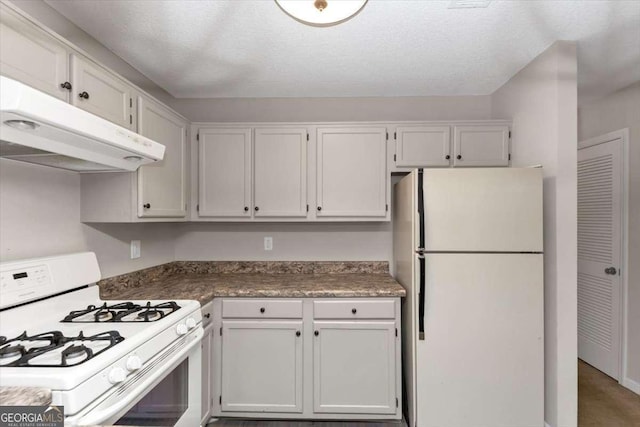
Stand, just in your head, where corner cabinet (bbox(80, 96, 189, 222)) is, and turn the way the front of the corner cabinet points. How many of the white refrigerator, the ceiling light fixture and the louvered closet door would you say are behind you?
0

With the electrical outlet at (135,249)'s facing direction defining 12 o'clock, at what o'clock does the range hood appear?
The range hood is roughly at 2 o'clock from the electrical outlet.

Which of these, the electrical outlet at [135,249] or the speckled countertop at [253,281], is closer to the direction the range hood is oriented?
the speckled countertop

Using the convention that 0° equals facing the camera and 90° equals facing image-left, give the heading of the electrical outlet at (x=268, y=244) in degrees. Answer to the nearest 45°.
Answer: approximately 0°

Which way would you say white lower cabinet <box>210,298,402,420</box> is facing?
toward the camera

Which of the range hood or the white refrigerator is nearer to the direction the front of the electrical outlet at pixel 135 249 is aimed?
the white refrigerator

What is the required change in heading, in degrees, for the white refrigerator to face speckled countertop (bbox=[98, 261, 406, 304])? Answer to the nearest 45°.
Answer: approximately 90° to its right

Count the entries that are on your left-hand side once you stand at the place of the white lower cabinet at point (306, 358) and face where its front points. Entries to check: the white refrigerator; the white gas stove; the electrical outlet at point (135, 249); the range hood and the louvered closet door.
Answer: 2

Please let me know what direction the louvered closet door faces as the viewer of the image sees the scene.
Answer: facing the viewer and to the left of the viewer

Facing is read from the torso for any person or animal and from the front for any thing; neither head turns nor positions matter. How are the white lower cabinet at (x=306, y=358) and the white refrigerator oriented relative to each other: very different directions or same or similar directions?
same or similar directions

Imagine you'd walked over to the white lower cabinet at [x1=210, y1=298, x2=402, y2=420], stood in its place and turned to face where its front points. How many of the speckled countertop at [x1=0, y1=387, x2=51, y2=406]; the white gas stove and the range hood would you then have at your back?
0

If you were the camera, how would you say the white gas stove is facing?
facing the viewer and to the right of the viewer

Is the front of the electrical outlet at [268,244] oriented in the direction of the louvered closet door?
no

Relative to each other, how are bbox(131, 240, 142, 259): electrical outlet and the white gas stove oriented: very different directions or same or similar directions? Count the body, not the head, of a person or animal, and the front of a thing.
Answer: same or similar directions

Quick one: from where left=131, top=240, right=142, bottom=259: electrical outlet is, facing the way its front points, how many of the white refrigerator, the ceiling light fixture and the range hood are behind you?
0

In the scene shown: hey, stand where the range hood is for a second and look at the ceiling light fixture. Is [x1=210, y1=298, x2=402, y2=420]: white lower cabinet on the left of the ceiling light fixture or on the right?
left

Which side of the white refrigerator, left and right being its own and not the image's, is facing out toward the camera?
front

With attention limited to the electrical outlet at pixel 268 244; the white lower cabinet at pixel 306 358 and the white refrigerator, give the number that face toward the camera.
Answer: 3

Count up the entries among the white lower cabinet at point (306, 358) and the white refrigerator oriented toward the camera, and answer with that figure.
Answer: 2
